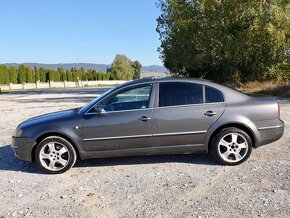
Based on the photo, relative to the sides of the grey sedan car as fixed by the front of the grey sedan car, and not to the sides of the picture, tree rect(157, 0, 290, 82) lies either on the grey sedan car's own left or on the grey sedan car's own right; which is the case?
on the grey sedan car's own right

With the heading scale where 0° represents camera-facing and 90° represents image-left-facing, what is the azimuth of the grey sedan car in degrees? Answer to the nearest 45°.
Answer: approximately 90°
